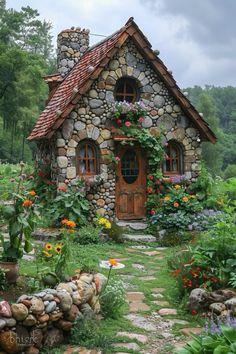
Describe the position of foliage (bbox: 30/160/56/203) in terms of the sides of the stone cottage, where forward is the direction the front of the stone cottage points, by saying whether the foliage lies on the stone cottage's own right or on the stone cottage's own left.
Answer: on the stone cottage's own right

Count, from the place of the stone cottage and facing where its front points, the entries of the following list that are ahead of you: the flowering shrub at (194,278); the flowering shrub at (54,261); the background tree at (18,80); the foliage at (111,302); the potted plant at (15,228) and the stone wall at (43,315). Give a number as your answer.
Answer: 5

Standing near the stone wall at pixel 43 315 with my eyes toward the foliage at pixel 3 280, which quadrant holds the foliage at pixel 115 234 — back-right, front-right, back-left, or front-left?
front-right

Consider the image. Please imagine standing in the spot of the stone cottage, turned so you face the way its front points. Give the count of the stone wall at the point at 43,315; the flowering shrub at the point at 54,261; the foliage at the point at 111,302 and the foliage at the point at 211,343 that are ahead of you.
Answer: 4

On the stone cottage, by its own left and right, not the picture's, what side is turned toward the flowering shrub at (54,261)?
front

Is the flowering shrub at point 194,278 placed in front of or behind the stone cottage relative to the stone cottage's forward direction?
in front

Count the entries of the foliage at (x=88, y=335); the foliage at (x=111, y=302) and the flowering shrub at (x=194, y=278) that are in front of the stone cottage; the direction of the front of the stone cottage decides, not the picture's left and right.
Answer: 3

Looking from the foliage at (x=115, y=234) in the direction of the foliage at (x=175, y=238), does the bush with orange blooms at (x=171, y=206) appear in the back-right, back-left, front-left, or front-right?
front-left

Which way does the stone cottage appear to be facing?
toward the camera

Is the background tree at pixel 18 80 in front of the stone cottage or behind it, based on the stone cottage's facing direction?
behind

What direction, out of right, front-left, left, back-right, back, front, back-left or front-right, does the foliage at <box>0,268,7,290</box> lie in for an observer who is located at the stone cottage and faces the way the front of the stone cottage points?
front

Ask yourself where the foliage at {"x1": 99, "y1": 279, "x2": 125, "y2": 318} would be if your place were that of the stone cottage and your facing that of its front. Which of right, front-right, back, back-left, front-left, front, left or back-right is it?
front

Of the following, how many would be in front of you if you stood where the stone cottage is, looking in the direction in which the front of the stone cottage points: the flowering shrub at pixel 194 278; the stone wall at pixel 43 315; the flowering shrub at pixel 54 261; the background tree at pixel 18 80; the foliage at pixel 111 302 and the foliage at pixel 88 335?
5
